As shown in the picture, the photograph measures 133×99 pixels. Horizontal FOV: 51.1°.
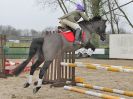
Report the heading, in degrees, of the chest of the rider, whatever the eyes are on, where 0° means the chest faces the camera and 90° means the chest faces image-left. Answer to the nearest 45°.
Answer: approximately 270°

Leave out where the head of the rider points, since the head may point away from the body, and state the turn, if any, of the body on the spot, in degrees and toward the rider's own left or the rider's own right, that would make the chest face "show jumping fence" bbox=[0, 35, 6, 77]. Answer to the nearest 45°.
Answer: approximately 135° to the rider's own left
